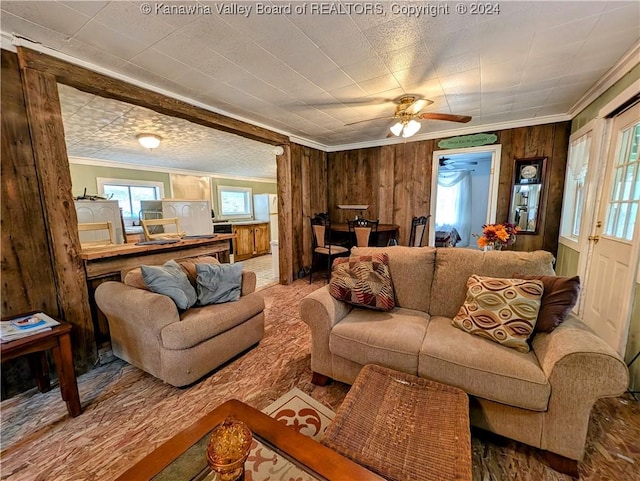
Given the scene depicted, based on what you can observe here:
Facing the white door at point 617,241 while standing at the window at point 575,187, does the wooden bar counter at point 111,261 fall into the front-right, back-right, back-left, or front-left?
front-right

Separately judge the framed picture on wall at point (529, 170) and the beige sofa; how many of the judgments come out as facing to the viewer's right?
0

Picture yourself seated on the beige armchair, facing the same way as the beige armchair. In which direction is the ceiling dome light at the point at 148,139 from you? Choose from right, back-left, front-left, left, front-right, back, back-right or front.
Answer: back-left

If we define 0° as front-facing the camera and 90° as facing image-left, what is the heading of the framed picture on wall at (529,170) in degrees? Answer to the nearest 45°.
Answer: approximately 0°

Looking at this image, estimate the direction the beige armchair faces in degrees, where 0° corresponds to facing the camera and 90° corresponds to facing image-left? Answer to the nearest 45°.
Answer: approximately 315°

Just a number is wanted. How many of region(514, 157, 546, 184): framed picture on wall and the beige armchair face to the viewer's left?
0

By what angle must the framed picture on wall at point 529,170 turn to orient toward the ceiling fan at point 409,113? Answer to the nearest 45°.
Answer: approximately 45° to its right

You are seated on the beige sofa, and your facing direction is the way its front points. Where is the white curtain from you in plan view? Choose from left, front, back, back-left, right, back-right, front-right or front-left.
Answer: back-right

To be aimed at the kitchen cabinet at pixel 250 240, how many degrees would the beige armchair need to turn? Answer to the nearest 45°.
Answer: approximately 135° to its left

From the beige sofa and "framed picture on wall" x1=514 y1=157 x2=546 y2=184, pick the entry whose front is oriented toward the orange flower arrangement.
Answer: the framed picture on wall

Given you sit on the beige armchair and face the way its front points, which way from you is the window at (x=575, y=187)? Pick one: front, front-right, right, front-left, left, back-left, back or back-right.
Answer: front-left

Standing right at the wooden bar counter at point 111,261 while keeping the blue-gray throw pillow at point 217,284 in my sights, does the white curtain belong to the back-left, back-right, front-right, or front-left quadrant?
front-left

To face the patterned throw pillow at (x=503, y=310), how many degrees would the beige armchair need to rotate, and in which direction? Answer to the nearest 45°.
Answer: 0° — it already faces it

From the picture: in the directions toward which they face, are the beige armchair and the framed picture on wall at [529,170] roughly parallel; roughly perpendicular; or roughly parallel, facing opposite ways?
roughly perpendicular

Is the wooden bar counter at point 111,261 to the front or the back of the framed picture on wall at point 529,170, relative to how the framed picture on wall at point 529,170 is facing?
to the front

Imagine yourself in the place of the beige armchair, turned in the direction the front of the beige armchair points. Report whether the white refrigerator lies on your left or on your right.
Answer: on your left

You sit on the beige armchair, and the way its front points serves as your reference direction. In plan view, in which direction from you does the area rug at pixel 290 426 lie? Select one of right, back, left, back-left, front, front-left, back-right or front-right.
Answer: front

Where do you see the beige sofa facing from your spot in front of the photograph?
facing the viewer and to the left of the viewer

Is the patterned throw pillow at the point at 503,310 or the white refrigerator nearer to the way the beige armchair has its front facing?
the patterned throw pillow
